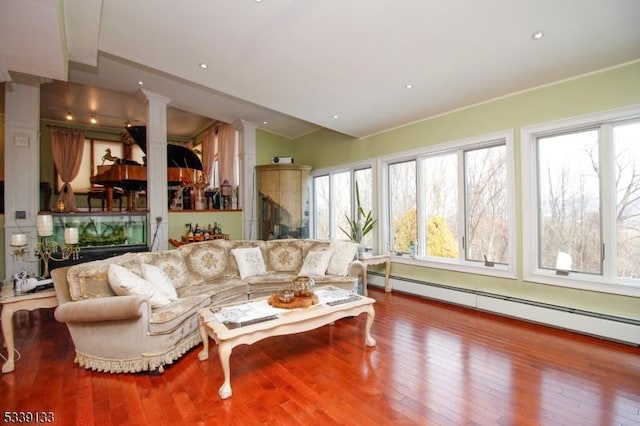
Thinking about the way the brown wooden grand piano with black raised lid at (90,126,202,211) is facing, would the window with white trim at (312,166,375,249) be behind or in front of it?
behind

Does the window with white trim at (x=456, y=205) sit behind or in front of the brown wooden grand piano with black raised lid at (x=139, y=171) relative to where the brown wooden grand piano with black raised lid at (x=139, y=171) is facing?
behind

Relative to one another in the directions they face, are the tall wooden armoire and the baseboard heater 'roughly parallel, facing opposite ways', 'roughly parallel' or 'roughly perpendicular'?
roughly perpendicular

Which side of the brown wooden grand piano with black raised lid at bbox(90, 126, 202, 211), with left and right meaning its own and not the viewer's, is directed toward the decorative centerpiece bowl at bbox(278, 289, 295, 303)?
left

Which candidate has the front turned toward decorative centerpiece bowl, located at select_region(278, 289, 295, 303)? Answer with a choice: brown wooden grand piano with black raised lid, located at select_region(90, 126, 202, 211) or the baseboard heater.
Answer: the baseboard heater

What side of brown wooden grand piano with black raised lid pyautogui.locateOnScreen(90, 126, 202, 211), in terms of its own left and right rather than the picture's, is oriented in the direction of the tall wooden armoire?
back

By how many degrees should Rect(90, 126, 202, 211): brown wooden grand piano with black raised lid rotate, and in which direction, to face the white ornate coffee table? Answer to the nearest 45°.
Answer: approximately 90° to its left

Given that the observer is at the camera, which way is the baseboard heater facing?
facing the viewer and to the left of the viewer

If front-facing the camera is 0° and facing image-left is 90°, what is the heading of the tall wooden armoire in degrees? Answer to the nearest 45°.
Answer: approximately 0°

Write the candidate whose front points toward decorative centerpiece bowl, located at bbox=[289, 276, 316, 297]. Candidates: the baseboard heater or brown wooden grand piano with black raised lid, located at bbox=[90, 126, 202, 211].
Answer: the baseboard heater

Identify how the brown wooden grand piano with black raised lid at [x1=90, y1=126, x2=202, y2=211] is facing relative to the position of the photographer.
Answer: facing to the left of the viewer

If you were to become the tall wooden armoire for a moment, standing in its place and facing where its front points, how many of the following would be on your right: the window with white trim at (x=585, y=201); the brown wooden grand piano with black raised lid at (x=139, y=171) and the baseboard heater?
1

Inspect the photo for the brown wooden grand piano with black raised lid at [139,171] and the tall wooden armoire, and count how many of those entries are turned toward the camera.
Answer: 1

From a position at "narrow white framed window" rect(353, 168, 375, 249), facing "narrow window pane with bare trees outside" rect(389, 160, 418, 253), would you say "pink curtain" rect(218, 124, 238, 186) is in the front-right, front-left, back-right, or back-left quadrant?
back-right

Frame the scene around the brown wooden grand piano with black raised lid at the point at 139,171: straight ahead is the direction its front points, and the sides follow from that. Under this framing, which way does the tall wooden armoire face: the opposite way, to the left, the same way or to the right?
to the left
